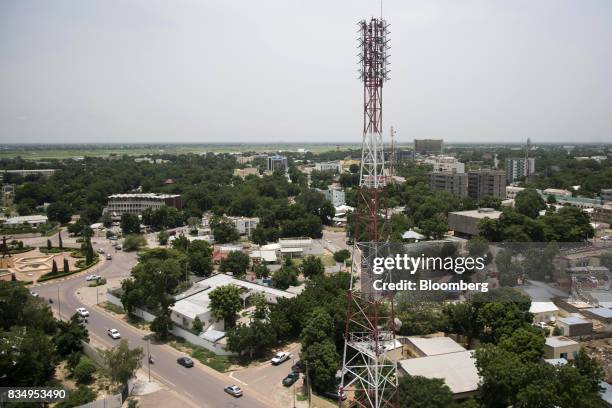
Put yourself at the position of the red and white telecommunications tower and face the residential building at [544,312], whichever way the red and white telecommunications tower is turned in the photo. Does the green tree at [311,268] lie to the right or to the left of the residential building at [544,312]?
left

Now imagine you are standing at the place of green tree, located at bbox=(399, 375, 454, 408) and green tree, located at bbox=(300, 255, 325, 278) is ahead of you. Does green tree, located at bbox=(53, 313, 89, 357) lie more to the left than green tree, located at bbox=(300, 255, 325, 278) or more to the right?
left

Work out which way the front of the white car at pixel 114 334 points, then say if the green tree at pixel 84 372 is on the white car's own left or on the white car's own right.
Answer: on the white car's own right

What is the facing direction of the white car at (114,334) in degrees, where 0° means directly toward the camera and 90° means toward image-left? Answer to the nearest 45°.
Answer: approximately 315°

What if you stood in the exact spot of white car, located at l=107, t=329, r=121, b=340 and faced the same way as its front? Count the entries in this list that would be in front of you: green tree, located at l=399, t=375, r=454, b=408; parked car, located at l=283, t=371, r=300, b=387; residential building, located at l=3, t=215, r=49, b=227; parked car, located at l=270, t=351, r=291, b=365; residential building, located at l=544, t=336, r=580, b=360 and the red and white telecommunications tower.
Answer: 5

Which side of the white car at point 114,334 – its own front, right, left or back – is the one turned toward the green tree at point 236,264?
left

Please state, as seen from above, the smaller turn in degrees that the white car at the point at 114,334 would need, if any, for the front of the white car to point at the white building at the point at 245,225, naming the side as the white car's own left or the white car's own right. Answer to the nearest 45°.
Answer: approximately 90° to the white car's own left

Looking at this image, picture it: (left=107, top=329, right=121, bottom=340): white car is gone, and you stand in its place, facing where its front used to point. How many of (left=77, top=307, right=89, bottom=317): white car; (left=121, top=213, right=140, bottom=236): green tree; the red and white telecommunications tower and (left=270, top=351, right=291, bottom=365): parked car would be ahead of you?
2

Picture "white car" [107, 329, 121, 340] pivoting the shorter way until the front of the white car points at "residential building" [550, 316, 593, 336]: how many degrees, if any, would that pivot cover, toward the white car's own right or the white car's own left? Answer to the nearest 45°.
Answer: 0° — it already faces it

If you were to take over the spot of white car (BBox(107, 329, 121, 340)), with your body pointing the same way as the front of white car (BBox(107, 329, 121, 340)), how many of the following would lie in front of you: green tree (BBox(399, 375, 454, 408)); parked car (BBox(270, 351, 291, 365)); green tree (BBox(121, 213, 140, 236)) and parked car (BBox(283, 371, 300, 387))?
3
